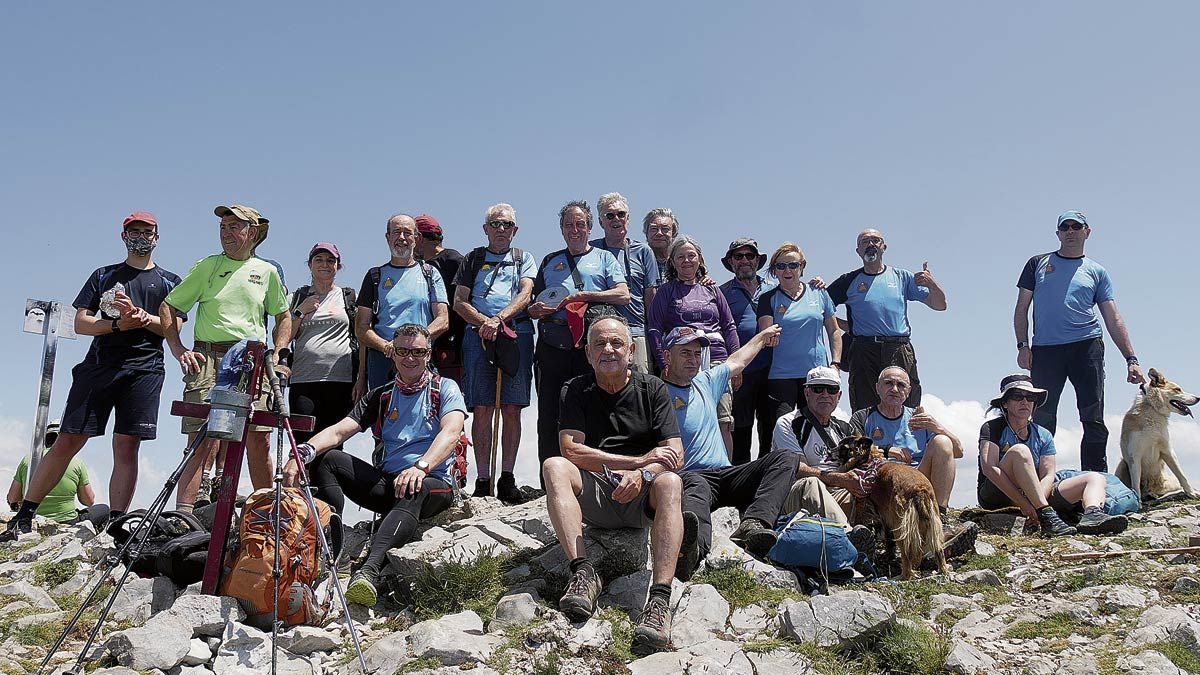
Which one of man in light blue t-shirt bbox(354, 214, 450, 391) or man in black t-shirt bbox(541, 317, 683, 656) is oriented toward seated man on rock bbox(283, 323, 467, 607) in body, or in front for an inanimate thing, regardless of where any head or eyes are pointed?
the man in light blue t-shirt

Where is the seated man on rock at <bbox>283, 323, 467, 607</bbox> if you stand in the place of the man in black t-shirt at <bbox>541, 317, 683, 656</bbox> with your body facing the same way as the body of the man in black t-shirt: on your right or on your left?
on your right

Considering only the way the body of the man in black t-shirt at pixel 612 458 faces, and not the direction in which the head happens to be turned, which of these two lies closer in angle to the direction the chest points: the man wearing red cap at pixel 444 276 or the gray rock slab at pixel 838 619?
the gray rock slab

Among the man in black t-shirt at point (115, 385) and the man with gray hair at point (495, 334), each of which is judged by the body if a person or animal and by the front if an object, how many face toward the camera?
2

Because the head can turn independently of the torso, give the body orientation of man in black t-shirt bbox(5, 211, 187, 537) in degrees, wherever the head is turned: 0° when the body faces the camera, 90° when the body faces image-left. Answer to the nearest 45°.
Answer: approximately 0°

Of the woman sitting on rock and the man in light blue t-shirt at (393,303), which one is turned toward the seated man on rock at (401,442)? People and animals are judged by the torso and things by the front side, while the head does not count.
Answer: the man in light blue t-shirt

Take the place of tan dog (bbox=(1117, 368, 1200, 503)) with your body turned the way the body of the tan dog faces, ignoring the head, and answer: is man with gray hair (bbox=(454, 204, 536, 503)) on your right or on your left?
on your right

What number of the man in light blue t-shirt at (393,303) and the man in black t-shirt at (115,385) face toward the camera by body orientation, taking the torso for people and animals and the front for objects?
2

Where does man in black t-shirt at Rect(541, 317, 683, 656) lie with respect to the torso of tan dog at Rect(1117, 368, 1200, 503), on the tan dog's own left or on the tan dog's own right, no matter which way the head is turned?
on the tan dog's own right

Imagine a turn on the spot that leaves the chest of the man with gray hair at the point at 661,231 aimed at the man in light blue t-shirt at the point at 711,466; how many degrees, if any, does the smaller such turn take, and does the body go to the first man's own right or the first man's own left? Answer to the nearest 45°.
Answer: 0° — they already face them

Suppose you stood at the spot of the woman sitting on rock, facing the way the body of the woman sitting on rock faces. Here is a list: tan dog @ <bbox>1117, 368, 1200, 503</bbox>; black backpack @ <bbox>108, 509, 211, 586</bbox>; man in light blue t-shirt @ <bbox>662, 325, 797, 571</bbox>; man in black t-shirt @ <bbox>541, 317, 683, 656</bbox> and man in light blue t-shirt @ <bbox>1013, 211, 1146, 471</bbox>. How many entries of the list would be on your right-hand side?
3
